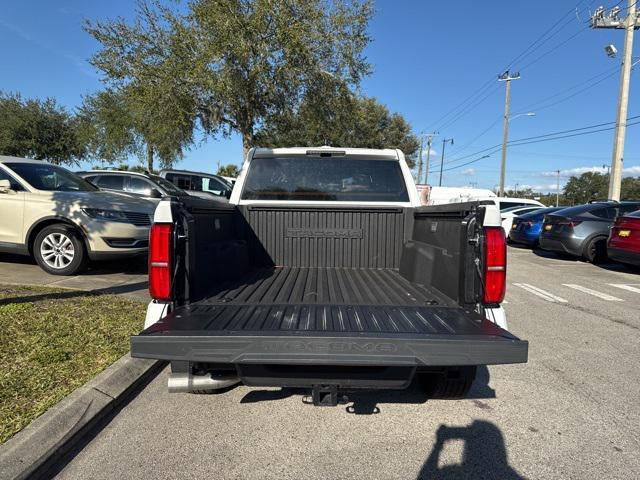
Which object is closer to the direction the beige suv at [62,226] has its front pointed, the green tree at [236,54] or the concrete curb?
the concrete curb

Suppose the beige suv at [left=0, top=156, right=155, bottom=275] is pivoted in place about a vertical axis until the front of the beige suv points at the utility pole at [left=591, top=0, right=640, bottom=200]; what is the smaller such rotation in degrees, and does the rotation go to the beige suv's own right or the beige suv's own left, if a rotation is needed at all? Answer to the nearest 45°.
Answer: approximately 45° to the beige suv's own left

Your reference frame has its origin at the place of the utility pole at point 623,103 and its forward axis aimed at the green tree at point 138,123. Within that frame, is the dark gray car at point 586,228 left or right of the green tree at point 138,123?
left

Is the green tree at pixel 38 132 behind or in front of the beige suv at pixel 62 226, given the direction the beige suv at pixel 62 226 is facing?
behind

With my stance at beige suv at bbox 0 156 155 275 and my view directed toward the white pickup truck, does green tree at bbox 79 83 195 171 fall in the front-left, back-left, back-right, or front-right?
back-left

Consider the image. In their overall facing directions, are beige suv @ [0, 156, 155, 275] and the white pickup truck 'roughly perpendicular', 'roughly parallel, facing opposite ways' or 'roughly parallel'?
roughly perpendicular

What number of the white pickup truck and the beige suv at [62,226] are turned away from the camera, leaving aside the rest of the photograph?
1

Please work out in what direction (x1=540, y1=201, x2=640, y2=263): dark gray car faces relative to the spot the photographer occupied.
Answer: facing away from the viewer and to the right of the viewer

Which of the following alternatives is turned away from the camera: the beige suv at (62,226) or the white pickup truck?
the white pickup truck

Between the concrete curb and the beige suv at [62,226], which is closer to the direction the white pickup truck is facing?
the beige suv

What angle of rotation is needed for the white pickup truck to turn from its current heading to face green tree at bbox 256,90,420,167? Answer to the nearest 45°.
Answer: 0° — it already faces it

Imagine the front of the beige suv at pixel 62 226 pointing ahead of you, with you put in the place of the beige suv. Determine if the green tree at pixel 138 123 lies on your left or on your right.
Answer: on your left

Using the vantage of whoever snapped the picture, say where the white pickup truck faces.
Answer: facing away from the viewer

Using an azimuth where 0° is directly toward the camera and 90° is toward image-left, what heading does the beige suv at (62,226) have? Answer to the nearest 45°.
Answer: approximately 315°
